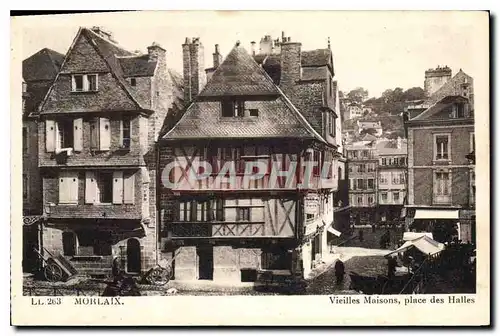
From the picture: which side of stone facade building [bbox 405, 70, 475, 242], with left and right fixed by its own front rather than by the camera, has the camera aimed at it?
front

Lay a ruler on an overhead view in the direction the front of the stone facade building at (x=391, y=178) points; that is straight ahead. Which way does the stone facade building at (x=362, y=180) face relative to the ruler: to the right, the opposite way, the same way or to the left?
the same way

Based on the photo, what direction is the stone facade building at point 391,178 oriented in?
toward the camera

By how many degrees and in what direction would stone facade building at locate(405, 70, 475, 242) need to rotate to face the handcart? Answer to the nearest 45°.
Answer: approximately 90° to its right

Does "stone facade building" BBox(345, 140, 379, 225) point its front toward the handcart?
yes

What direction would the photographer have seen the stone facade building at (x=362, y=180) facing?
facing the viewer
